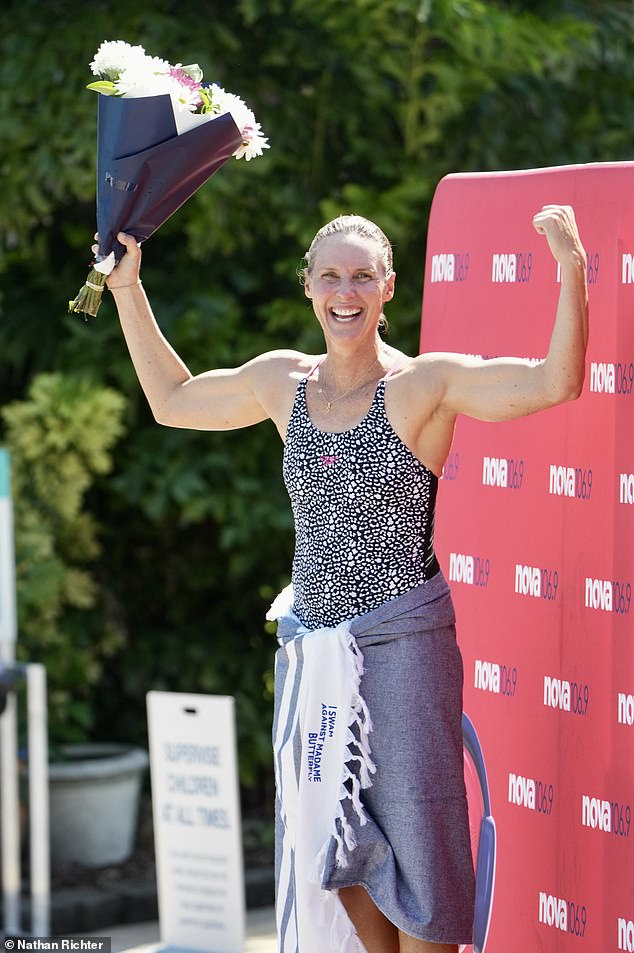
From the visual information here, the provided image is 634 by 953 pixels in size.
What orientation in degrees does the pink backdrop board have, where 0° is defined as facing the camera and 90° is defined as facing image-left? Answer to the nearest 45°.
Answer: approximately 45°

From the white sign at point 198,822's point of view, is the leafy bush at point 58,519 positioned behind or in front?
behind

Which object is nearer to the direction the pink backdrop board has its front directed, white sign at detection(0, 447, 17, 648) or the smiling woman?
the smiling woman

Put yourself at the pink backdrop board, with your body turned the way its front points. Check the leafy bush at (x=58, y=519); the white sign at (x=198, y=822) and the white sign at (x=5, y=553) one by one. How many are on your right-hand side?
3

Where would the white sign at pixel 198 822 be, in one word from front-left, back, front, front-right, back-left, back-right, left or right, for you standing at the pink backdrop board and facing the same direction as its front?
right

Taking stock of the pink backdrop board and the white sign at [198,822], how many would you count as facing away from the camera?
0

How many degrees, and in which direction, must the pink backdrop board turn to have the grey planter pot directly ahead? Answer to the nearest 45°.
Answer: approximately 90° to its right

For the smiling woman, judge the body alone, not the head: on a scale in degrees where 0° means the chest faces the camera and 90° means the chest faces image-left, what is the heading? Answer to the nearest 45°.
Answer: approximately 45°

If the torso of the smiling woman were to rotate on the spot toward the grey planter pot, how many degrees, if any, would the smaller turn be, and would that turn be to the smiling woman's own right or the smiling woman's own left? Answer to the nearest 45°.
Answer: approximately 135° to the smiling woman's own right
